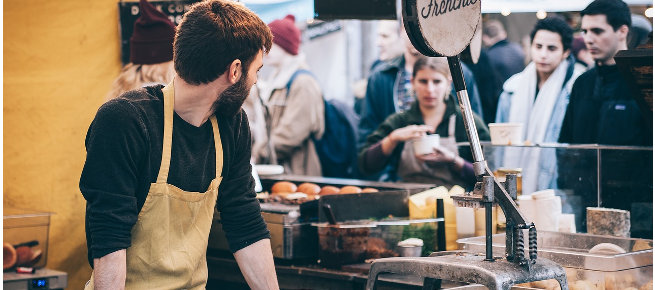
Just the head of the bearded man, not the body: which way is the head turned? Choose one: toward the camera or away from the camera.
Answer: away from the camera

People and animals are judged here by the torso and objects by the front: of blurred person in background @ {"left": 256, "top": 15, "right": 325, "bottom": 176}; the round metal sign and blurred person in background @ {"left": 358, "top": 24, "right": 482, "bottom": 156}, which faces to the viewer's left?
blurred person in background @ {"left": 256, "top": 15, "right": 325, "bottom": 176}

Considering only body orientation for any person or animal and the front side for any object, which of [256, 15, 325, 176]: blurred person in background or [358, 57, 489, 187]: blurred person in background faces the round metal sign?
[358, 57, 489, 187]: blurred person in background

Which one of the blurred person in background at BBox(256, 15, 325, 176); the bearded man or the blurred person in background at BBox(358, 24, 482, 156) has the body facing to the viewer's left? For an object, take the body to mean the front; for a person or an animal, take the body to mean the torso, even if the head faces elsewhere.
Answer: the blurred person in background at BBox(256, 15, 325, 176)

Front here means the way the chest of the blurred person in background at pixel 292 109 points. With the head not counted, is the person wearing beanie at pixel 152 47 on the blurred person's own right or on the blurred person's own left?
on the blurred person's own left

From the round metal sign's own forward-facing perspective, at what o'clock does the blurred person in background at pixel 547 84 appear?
The blurred person in background is roughly at 8 o'clock from the round metal sign.

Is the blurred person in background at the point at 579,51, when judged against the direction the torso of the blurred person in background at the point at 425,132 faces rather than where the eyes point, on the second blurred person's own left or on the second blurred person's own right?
on the second blurred person's own left

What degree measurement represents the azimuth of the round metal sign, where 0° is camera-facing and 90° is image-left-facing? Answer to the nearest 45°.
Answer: approximately 315°

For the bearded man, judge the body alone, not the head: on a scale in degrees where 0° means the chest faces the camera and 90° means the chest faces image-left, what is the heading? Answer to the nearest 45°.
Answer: approximately 315°

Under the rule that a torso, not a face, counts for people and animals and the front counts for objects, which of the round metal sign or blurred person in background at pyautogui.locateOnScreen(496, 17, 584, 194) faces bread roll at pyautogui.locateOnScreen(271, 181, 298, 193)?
the blurred person in background
